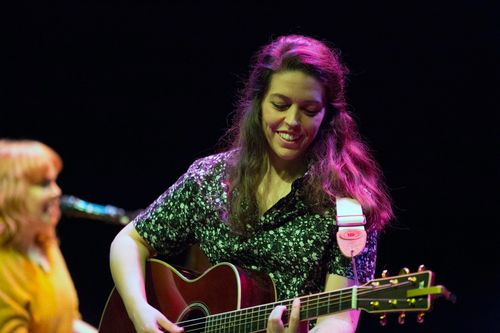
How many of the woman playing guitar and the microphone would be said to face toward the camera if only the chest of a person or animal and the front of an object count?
1

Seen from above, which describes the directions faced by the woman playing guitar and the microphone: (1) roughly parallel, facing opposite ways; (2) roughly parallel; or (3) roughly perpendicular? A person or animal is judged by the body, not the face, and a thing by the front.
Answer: roughly perpendicular

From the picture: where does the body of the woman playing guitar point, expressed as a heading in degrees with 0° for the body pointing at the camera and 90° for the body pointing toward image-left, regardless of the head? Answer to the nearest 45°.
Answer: approximately 0°

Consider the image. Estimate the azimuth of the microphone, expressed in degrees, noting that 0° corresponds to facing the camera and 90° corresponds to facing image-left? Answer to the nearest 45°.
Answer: approximately 90°

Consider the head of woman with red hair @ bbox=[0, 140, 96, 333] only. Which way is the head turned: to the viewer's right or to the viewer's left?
to the viewer's right

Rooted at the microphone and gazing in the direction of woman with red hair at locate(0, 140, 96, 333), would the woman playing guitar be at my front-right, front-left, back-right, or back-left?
back-left
